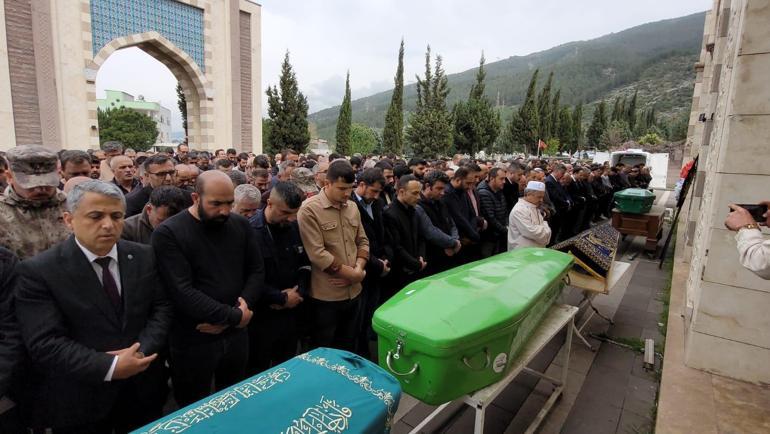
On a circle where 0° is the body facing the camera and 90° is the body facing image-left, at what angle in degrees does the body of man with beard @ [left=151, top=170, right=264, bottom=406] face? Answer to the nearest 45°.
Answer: approximately 315°

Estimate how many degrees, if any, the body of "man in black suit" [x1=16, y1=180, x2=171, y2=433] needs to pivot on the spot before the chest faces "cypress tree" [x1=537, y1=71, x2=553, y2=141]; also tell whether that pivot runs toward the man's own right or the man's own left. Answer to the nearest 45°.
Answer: approximately 90° to the man's own left

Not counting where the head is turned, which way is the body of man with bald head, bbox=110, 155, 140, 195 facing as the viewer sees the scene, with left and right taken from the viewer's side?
facing the viewer and to the right of the viewer

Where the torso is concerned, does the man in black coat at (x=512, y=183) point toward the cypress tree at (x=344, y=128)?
no

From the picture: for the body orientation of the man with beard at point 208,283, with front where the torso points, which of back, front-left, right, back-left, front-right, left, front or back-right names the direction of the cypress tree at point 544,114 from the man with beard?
left

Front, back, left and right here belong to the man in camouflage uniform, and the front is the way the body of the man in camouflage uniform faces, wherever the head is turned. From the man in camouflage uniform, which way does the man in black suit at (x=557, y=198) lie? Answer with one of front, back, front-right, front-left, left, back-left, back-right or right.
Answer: front-left

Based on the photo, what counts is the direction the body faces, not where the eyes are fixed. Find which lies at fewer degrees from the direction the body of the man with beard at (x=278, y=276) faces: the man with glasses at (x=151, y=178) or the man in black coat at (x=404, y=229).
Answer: the man in black coat

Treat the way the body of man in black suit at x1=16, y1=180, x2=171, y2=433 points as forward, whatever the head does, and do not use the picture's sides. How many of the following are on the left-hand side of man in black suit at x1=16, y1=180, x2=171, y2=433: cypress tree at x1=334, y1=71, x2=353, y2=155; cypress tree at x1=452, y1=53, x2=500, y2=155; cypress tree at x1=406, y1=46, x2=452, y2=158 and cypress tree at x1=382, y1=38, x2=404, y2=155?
4

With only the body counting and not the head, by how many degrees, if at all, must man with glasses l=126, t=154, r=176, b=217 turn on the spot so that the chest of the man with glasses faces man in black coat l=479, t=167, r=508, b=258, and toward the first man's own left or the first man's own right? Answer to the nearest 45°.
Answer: approximately 45° to the first man's own left

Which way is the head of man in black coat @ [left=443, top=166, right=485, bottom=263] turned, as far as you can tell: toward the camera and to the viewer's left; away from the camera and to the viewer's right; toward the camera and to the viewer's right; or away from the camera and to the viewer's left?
toward the camera and to the viewer's right

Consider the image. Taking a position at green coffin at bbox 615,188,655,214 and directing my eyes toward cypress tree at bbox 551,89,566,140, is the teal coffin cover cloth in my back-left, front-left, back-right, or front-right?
back-left

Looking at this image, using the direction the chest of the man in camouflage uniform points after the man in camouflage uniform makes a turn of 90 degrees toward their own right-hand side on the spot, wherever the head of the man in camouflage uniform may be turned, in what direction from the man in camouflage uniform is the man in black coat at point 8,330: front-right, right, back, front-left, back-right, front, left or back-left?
front-left

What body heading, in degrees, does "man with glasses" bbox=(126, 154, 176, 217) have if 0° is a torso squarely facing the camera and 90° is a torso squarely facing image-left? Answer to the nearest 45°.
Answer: approximately 315°

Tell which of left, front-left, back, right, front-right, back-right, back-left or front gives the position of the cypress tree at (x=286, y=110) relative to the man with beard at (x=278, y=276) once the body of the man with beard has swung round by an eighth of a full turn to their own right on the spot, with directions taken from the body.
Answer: back

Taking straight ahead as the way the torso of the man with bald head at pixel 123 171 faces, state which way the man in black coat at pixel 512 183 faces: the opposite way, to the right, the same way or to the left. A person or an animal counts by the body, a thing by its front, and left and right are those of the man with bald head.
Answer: the same way

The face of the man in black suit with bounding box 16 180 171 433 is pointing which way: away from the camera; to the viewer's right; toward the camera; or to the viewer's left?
toward the camera

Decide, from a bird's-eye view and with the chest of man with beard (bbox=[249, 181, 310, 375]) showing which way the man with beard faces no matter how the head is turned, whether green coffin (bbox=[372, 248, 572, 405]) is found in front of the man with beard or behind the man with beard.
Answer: in front

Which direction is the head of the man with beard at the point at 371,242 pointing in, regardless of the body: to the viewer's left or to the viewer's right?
to the viewer's right

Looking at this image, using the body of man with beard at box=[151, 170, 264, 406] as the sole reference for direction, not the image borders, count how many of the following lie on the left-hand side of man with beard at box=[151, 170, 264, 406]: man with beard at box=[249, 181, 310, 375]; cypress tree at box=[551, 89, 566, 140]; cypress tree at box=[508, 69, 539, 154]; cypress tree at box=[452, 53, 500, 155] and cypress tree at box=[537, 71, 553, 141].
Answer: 5

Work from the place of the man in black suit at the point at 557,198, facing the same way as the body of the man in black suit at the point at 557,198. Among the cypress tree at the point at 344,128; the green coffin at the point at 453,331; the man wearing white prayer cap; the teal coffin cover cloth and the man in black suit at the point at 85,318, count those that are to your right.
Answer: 4

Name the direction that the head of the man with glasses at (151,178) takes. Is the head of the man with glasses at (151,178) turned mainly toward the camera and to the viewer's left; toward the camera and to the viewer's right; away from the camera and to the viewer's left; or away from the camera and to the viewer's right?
toward the camera and to the viewer's right
